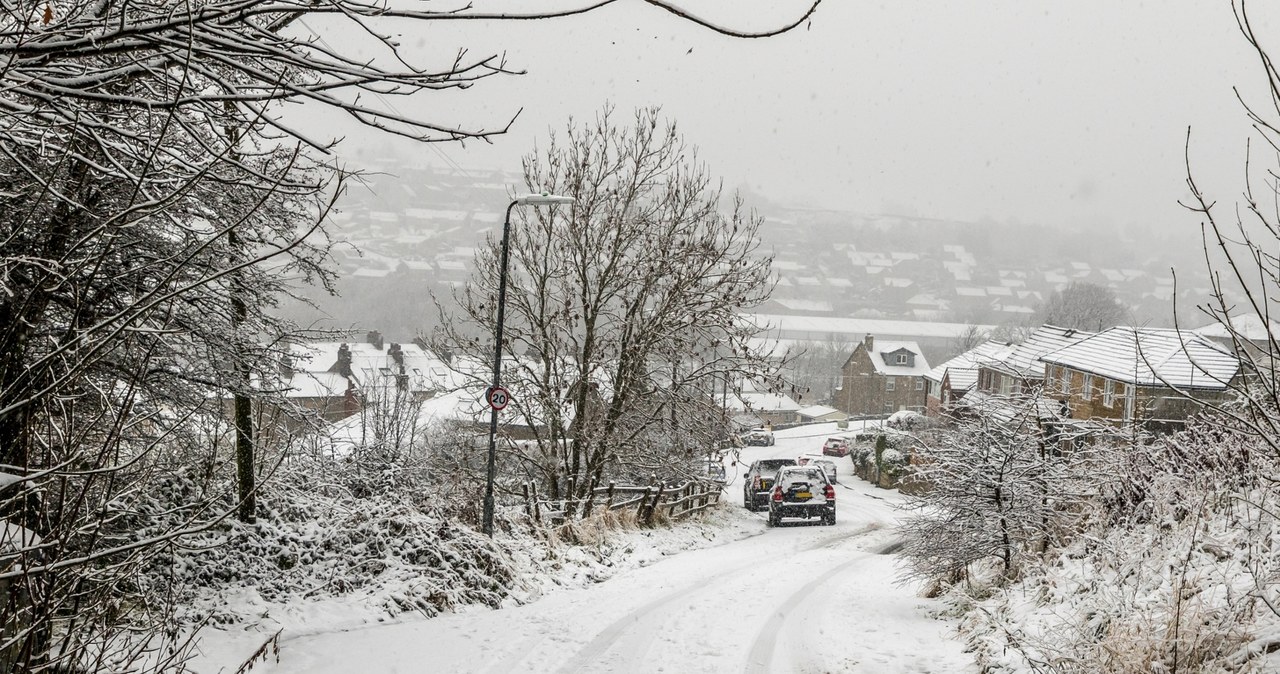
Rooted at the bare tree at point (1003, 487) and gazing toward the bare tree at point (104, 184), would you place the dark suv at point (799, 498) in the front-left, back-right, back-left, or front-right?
back-right

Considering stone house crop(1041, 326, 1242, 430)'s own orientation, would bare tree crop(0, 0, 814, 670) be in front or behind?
in front

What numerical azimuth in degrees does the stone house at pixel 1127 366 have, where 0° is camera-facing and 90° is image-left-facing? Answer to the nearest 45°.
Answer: approximately 45°

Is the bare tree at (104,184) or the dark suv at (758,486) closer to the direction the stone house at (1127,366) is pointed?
the dark suv

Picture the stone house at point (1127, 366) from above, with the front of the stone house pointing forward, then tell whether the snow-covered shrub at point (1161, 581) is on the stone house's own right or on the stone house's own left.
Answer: on the stone house's own left

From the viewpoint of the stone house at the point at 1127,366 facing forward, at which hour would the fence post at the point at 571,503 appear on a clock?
The fence post is roughly at 11 o'clock from the stone house.

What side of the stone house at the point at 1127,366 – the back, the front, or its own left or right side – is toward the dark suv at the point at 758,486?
front

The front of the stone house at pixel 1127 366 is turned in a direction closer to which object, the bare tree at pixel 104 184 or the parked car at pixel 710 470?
the parked car

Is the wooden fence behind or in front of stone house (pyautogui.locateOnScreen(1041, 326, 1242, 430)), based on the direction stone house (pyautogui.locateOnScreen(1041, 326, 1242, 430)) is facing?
in front

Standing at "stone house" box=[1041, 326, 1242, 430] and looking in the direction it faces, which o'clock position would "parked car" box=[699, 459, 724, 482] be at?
The parked car is roughly at 12 o'clock from the stone house.

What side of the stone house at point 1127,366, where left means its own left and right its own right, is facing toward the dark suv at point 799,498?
front
